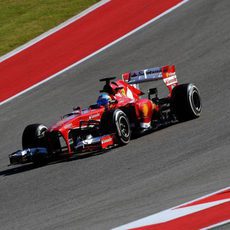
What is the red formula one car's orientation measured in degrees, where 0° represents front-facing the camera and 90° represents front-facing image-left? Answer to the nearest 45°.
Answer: approximately 45°
